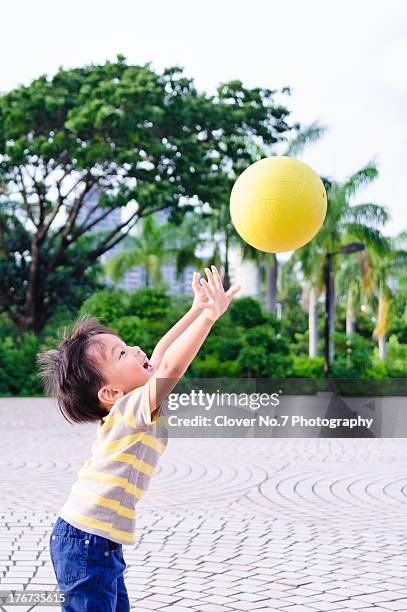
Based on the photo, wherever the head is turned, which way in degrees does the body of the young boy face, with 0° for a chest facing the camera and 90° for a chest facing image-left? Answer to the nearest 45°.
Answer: approximately 270°

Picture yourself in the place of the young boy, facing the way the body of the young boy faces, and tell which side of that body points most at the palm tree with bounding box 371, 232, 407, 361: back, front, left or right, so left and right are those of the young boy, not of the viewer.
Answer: left

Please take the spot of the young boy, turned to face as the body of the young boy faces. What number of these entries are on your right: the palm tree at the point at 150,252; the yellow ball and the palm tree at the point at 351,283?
0

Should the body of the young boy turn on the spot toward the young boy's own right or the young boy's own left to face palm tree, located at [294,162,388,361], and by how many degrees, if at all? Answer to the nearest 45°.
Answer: approximately 90° to the young boy's own left

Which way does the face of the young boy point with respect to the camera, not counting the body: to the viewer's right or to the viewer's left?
to the viewer's right

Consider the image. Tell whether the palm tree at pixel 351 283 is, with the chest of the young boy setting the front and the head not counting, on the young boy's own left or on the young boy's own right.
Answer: on the young boy's own left

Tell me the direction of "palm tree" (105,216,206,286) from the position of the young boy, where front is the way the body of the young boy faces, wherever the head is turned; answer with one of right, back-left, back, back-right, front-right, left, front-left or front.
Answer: left

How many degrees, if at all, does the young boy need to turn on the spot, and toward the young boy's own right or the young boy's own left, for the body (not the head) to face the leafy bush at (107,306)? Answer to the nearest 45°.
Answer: approximately 90° to the young boy's own left

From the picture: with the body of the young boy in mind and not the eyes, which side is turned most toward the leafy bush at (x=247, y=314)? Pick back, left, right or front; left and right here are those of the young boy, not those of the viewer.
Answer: left
